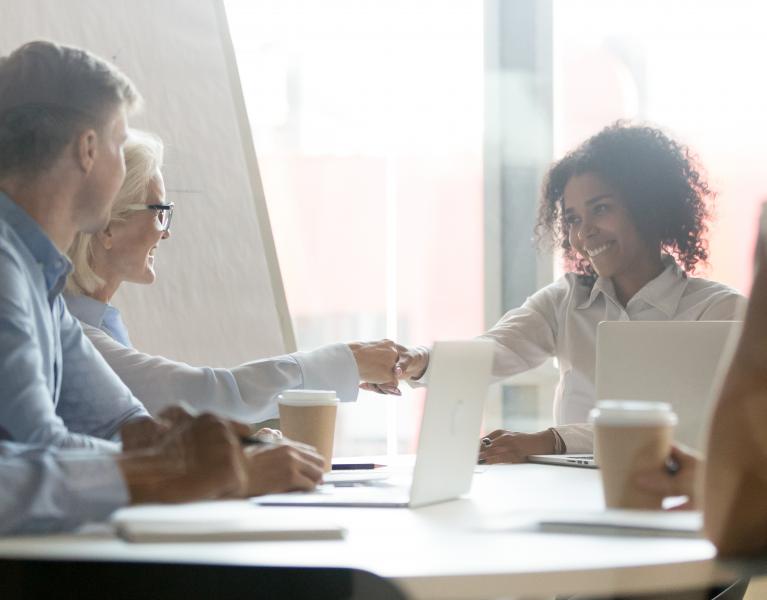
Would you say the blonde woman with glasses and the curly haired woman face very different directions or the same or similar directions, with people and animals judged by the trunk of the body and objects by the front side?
very different directions

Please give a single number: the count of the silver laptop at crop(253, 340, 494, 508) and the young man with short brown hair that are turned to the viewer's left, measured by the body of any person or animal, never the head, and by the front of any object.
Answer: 1

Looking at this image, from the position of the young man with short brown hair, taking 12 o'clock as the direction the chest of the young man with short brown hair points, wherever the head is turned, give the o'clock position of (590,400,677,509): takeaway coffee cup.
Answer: The takeaway coffee cup is roughly at 1 o'clock from the young man with short brown hair.

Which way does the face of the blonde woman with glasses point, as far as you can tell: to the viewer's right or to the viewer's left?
to the viewer's right

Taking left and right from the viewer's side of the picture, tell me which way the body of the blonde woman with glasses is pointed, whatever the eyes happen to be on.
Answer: facing to the right of the viewer

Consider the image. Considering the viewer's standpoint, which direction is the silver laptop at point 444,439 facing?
facing to the left of the viewer

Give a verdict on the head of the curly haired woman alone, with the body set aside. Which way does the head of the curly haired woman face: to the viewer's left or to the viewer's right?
to the viewer's left

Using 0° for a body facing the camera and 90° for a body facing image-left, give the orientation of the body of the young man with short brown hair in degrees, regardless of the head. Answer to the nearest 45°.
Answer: approximately 270°

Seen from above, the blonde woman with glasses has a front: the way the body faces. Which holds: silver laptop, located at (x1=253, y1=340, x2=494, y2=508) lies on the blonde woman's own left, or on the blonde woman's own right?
on the blonde woman's own right

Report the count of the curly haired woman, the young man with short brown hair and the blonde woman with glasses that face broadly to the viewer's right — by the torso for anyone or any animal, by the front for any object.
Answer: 2
